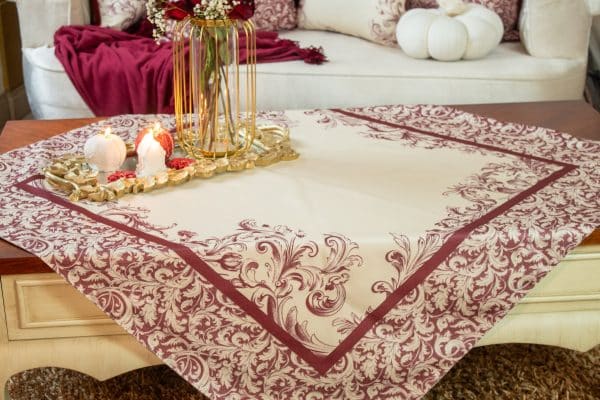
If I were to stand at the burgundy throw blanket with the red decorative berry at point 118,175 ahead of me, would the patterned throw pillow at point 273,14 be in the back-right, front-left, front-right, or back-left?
back-left

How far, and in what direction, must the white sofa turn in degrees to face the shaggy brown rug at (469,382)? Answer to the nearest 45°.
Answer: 0° — it already faces it

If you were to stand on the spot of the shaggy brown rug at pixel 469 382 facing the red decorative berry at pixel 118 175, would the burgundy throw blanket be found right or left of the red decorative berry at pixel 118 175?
right

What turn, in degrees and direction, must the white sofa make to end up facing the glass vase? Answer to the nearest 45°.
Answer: approximately 45° to its right

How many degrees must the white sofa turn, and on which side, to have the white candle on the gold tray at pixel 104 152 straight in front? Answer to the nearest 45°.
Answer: approximately 45° to its right

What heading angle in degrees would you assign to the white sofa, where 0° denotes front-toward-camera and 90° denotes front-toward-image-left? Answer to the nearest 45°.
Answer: approximately 0°

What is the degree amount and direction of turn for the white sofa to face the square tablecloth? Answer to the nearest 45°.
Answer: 0° — it already faces it
